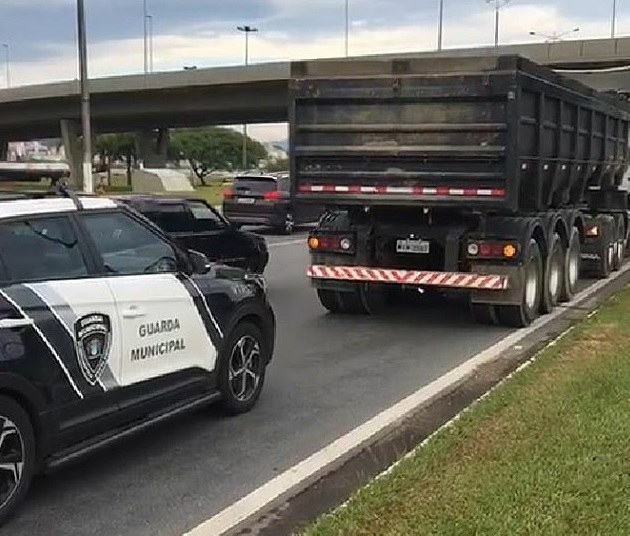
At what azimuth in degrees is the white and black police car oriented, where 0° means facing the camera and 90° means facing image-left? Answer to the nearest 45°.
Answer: approximately 225°

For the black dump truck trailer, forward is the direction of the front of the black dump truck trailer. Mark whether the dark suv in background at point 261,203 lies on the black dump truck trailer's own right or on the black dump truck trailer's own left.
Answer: on the black dump truck trailer's own left

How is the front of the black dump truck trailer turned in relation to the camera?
facing away from the viewer and to the right of the viewer

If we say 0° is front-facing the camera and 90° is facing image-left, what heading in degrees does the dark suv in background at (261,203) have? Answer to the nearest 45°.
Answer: approximately 225°

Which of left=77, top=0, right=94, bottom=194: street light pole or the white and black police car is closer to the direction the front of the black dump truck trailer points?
the street light pole

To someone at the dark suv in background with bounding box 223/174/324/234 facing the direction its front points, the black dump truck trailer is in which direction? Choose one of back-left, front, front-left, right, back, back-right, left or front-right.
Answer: back-right

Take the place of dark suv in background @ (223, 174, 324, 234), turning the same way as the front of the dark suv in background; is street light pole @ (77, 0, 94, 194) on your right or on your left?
on your left

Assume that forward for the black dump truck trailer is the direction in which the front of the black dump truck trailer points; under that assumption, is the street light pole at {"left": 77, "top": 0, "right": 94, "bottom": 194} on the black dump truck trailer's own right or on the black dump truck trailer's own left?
on the black dump truck trailer's own left
